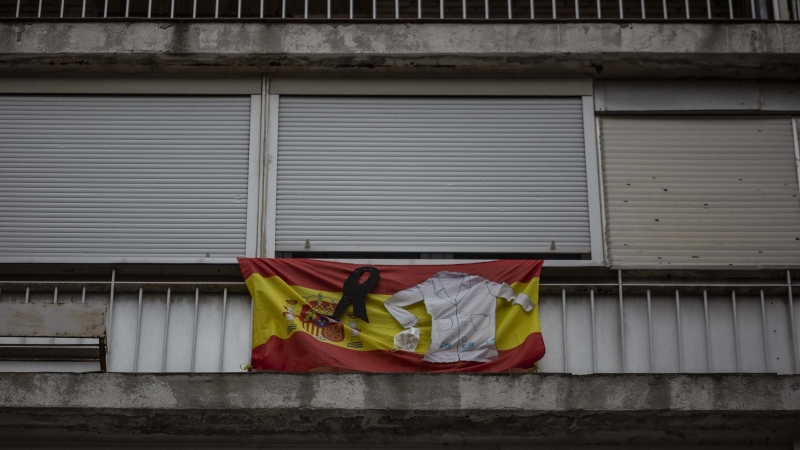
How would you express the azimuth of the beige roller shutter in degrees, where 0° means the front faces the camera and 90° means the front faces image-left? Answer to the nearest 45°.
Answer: approximately 0°

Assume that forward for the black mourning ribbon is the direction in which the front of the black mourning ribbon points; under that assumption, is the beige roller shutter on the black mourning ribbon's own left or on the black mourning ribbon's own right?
on the black mourning ribbon's own left

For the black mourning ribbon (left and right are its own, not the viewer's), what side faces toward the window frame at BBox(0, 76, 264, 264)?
right

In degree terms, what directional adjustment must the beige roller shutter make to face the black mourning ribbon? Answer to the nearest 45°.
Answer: approximately 45° to its right

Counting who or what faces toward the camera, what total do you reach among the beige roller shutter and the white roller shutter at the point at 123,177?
2

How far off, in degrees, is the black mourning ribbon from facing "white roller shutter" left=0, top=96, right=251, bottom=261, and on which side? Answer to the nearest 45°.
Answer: approximately 90° to its right

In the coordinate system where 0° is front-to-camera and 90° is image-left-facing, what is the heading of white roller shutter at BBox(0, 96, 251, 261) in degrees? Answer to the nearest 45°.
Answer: approximately 0°
